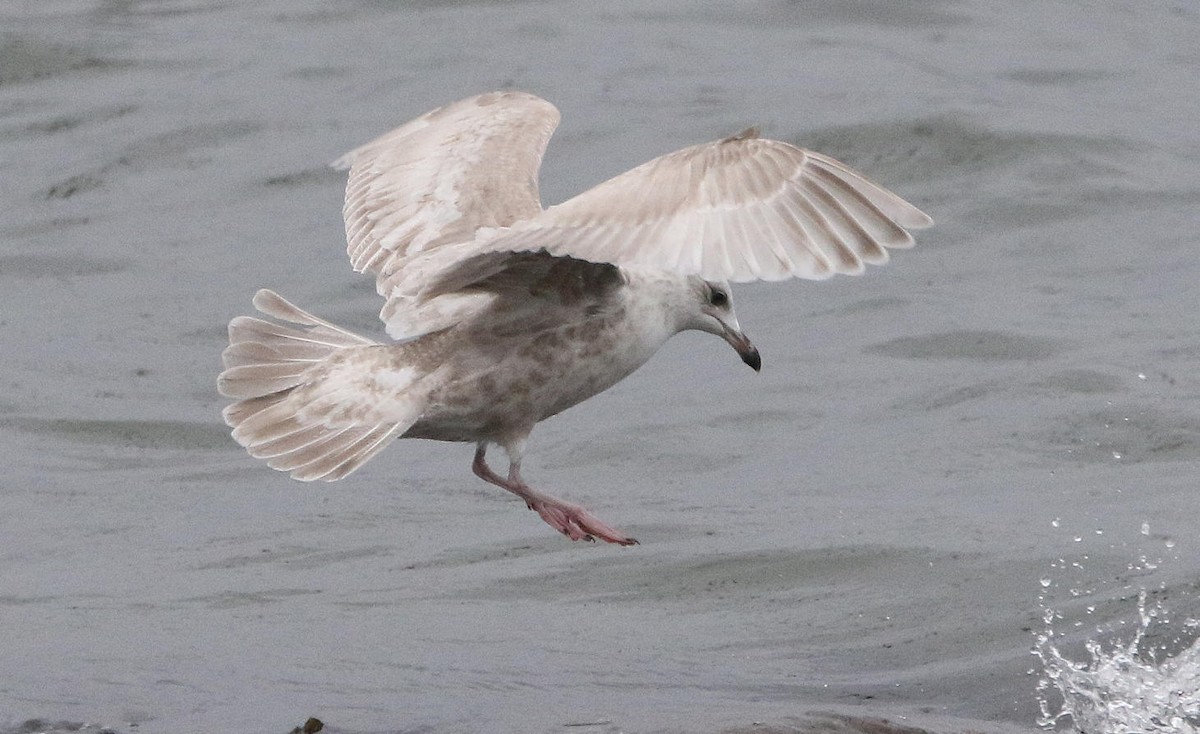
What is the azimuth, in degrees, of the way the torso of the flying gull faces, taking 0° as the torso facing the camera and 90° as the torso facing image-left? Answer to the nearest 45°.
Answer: approximately 270°
